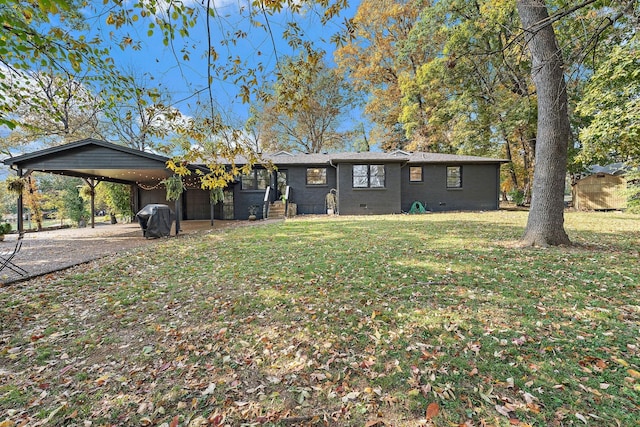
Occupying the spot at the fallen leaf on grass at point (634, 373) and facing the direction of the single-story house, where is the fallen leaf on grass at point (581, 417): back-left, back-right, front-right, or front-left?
back-left

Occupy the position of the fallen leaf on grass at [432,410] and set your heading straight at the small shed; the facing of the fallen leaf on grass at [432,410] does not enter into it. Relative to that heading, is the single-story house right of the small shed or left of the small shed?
left

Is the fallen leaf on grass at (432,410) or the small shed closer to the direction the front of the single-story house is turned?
the fallen leaf on grass

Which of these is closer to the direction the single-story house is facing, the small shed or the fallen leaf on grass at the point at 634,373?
the fallen leaf on grass

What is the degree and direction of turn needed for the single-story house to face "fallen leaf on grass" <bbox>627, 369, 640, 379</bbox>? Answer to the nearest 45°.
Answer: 0° — it already faces it

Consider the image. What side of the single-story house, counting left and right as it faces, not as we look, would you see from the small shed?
left

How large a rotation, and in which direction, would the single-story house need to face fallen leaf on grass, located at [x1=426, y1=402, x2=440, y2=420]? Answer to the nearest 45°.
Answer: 0° — it already faces it

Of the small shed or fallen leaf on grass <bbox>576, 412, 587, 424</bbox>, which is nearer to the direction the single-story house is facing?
the fallen leaf on grass

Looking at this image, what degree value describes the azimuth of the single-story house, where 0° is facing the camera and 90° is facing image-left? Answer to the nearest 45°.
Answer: approximately 0°

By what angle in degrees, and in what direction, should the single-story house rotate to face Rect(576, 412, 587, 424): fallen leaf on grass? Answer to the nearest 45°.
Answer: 0° — it already faces it
